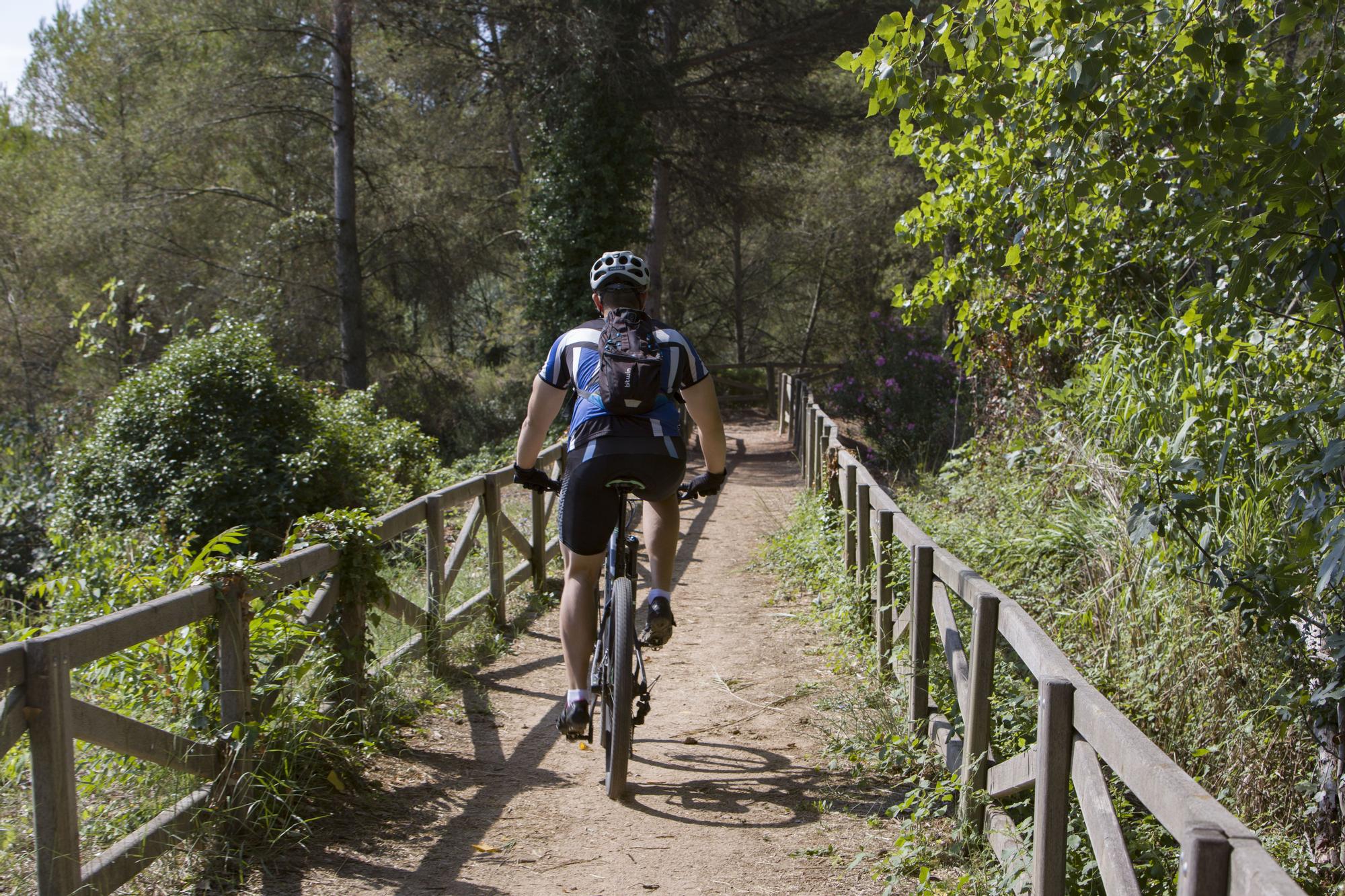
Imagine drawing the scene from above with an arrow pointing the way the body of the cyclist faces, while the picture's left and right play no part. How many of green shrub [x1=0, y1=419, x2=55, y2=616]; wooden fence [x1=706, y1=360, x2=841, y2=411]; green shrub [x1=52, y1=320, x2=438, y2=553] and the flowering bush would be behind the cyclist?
0

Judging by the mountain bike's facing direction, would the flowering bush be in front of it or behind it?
in front

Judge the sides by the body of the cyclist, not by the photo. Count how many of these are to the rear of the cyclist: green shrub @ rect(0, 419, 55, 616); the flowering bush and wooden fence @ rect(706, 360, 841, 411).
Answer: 0

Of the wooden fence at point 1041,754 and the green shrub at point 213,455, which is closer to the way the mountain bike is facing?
the green shrub

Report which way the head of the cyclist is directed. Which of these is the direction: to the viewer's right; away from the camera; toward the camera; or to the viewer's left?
away from the camera

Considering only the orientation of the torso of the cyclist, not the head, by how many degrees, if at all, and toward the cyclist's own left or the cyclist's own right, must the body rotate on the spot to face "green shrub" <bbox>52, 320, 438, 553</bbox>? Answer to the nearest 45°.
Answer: approximately 45° to the cyclist's own left

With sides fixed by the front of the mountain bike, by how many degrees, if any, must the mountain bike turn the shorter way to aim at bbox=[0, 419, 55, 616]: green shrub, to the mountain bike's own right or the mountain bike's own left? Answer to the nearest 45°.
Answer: approximately 45° to the mountain bike's own left

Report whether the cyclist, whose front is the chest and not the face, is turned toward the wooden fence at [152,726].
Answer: no

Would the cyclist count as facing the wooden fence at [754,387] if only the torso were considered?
yes

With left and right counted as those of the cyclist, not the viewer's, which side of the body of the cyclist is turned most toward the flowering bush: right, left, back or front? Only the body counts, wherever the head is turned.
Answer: front

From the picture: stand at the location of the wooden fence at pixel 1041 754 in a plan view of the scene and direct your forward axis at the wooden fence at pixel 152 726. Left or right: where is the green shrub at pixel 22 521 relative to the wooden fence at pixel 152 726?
right

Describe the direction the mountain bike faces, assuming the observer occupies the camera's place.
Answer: facing away from the viewer

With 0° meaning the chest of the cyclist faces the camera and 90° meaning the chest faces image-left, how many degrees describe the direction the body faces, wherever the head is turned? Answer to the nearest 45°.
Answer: approximately 180°

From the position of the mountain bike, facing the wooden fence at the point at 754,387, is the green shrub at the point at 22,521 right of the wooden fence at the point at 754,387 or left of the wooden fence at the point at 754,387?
left
